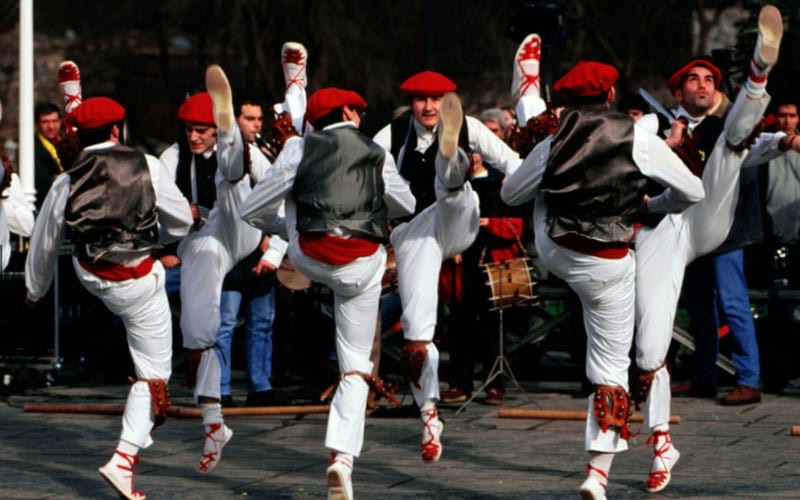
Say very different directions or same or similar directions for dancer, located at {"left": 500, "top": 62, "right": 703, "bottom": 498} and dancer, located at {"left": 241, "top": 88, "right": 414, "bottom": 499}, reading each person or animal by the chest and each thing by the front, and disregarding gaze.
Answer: same or similar directions

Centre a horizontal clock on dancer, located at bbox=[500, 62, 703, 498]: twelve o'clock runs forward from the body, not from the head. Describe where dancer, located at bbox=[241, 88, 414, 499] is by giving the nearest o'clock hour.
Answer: dancer, located at bbox=[241, 88, 414, 499] is roughly at 9 o'clock from dancer, located at bbox=[500, 62, 703, 498].

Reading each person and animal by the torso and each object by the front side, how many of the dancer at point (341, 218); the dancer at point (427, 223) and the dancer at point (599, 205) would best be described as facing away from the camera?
2

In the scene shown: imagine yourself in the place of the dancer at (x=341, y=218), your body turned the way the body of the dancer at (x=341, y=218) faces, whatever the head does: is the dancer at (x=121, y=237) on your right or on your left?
on your left

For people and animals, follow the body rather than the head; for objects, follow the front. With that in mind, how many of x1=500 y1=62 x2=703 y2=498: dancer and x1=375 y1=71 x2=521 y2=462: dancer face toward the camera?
1

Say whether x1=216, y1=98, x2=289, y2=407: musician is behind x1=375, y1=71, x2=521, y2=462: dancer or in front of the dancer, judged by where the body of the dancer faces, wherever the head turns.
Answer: behind

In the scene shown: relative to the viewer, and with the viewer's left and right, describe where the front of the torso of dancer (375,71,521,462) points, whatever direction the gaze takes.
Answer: facing the viewer

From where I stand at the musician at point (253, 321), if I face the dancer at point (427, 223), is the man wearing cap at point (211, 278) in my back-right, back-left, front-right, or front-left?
front-right

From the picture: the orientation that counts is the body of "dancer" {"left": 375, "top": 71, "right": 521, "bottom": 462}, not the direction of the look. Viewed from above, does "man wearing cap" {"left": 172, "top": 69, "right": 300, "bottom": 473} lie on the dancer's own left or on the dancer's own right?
on the dancer's own right

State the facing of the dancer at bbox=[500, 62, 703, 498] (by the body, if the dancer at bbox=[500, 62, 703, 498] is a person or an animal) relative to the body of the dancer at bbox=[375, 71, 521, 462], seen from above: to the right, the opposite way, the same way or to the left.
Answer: the opposite way

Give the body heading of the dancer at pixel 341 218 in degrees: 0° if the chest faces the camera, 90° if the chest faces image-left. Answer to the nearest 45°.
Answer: approximately 180°

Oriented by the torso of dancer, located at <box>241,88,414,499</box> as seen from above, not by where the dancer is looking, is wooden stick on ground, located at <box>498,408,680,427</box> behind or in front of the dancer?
in front

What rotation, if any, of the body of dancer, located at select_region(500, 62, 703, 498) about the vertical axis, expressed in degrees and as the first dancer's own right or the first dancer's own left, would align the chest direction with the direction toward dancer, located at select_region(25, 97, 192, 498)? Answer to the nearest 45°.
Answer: approximately 90° to the first dancer's own left

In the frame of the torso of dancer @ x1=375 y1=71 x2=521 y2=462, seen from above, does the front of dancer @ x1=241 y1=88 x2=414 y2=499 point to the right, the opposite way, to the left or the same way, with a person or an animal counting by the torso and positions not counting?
the opposite way

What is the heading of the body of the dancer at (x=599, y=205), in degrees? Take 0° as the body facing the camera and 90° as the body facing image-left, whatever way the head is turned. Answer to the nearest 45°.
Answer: approximately 180°
